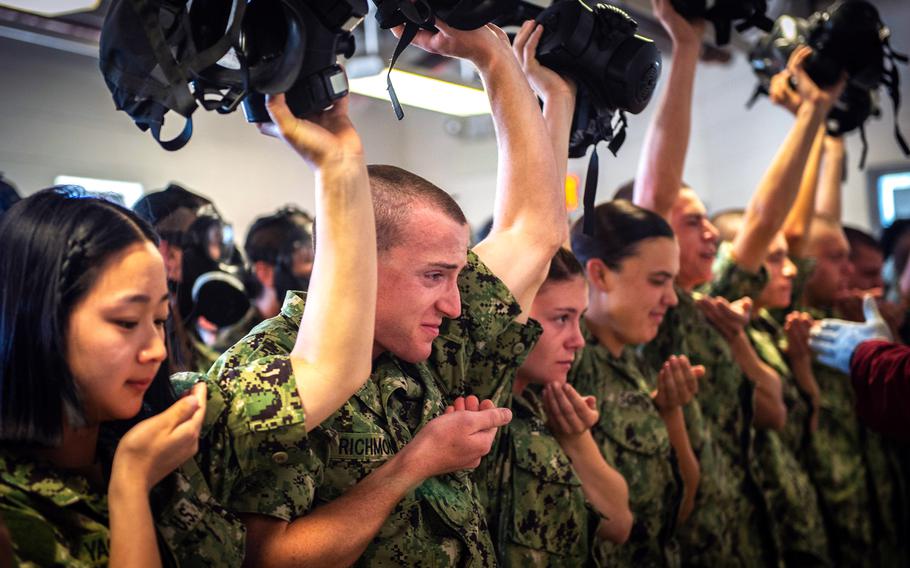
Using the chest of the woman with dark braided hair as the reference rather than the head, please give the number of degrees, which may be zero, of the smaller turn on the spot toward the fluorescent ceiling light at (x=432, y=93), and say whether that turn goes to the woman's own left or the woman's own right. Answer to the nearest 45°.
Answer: approximately 90° to the woman's own left

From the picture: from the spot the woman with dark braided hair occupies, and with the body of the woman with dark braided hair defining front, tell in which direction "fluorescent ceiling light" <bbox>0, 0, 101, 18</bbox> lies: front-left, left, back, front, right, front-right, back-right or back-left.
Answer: back-left

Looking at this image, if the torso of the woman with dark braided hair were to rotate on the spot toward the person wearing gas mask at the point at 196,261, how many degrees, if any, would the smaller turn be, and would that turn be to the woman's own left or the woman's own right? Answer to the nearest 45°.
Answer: approximately 135° to the woman's own left

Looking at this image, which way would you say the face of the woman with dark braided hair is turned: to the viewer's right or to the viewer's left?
to the viewer's right

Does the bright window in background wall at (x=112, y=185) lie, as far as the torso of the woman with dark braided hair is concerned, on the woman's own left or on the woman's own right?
on the woman's own left

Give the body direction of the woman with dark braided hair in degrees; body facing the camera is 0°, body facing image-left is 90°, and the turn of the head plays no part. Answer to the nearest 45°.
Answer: approximately 315°
